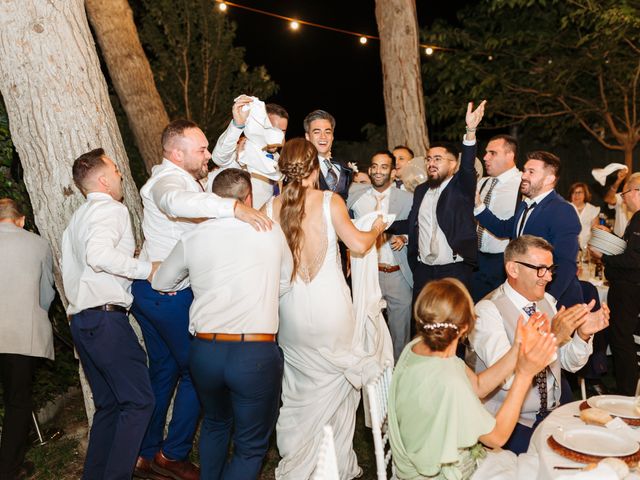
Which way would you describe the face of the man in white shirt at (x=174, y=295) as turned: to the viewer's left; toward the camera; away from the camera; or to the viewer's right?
to the viewer's right

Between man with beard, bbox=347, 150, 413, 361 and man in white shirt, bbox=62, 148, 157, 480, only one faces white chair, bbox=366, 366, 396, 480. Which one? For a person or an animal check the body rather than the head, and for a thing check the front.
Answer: the man with beard

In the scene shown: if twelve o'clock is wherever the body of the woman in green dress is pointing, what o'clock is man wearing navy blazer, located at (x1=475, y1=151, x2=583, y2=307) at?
The man wearing navy blazer is roughly at 11 o'clock from the woman in green dress.

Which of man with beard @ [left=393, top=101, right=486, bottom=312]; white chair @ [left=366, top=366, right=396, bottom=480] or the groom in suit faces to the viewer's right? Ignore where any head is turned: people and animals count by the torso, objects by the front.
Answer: the white chair

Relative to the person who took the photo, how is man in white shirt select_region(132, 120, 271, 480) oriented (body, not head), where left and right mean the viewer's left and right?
facing to the right of the viewer

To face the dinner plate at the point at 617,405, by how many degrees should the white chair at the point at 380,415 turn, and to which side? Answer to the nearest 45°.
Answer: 0° — it already faces it

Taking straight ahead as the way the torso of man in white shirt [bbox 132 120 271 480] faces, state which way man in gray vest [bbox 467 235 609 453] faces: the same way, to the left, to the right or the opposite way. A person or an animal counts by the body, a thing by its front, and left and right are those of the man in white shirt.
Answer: to the right

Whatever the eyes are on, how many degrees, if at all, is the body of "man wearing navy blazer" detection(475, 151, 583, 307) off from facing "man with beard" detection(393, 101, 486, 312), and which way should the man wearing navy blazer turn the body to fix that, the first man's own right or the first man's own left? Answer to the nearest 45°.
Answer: approximately 45° to the first man's own right

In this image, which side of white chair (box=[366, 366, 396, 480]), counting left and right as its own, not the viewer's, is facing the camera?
right
